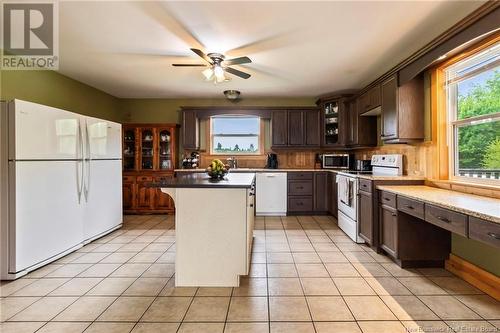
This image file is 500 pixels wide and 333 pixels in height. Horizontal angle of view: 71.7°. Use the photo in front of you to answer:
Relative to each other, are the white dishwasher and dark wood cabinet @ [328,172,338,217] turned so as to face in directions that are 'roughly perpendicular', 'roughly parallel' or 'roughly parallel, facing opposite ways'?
roughly perpendicular

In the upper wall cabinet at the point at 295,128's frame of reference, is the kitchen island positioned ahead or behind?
ahead

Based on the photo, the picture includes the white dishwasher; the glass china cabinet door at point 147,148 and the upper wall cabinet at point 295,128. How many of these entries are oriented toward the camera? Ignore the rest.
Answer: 3

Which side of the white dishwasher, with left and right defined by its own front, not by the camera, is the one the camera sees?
front

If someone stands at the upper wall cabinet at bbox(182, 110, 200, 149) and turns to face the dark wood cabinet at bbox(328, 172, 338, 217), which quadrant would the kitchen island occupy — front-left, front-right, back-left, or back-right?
front-right

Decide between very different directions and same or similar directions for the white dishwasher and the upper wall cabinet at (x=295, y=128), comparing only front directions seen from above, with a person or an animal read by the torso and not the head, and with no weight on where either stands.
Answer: same or similar directions

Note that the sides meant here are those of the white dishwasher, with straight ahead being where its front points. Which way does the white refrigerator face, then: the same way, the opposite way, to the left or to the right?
to the left

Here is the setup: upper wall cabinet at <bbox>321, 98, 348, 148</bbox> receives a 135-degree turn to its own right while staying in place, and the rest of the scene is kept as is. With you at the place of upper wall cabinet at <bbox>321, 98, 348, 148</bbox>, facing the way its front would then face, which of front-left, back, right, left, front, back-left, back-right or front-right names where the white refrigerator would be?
back-left

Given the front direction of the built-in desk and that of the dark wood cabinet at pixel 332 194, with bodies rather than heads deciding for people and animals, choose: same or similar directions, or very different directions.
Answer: same or similar directions

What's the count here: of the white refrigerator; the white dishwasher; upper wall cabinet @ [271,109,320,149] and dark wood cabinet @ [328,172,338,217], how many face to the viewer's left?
1

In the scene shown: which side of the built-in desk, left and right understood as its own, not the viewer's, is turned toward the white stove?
right

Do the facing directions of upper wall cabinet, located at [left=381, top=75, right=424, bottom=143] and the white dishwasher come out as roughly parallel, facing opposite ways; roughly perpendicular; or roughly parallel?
roughly perpendicular

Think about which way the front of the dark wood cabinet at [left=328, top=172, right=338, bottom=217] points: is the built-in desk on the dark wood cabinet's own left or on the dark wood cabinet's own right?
on the dark wood cabinet's own left

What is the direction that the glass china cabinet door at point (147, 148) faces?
toward the camera

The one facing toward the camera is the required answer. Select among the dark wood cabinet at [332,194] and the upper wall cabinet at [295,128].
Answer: the upper wall cabinet
